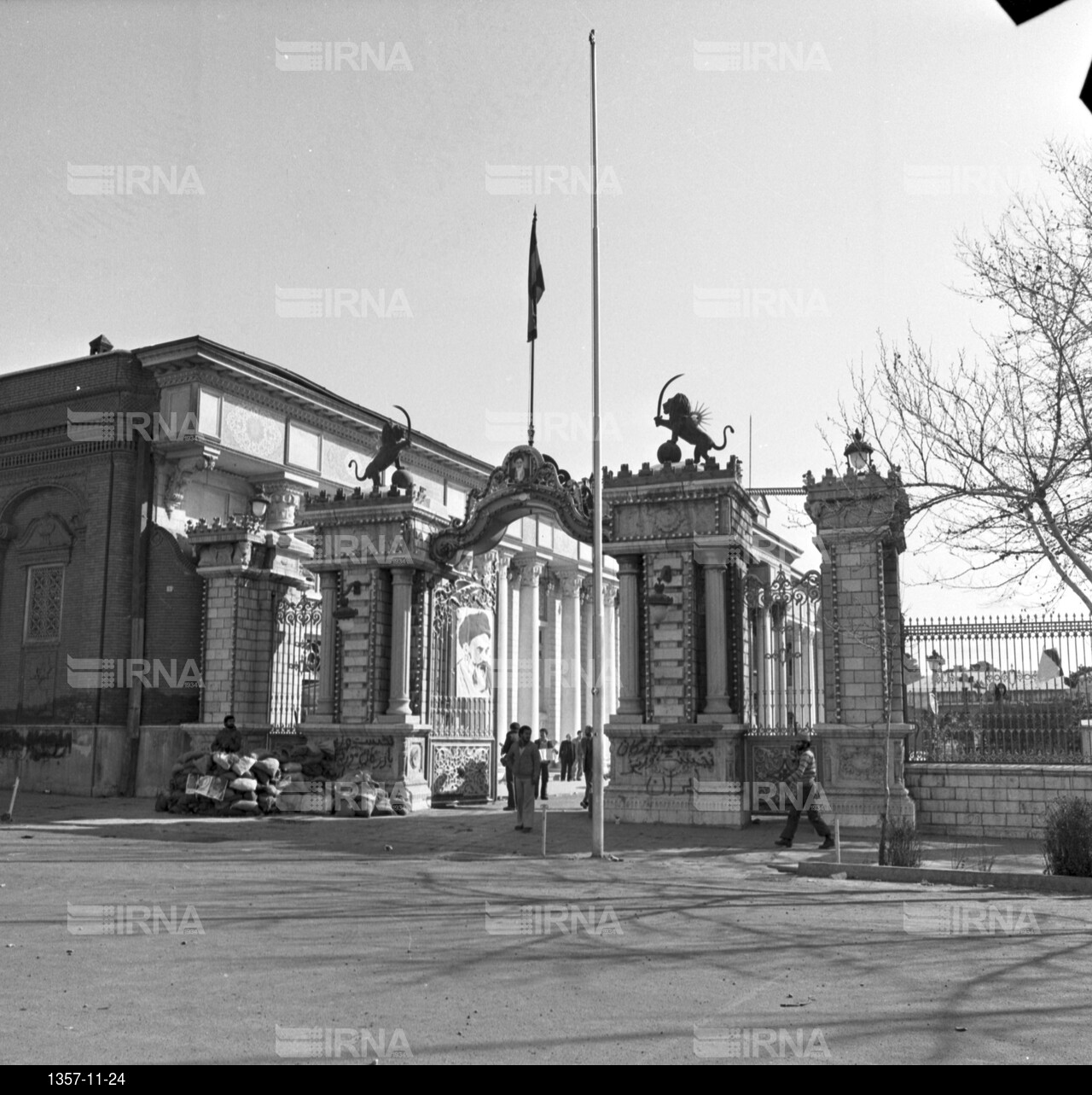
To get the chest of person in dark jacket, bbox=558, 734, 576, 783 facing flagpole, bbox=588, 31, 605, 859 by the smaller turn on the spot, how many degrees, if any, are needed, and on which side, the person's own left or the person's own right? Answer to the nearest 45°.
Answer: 0° — they already face it

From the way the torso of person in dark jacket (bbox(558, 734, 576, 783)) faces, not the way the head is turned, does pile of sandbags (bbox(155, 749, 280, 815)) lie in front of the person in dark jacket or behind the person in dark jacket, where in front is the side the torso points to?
in front

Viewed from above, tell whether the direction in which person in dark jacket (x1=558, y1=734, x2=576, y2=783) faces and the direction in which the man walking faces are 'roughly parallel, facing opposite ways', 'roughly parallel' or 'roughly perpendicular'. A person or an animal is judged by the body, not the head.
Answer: roughly perpendicular

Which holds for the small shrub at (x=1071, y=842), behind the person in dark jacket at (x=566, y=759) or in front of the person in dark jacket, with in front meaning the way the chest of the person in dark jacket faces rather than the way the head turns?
in front

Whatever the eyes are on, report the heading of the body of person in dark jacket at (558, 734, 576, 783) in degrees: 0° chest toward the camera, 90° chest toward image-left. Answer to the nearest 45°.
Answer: approximately 0°
